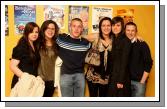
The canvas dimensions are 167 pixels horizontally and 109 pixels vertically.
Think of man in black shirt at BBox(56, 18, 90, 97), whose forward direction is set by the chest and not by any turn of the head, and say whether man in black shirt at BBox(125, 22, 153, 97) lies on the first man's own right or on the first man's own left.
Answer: on the first man's own left

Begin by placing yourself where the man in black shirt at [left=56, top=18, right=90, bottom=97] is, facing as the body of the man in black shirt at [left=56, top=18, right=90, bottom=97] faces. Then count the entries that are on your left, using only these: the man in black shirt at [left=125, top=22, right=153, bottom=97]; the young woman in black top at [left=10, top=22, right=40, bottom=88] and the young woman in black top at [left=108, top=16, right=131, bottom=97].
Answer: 2

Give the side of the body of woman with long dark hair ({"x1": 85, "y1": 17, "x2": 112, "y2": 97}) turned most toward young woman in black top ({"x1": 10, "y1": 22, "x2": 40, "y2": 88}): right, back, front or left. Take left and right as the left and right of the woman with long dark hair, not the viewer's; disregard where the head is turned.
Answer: right

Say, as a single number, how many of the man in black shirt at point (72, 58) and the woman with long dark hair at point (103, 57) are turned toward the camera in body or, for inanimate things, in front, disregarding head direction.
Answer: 2
